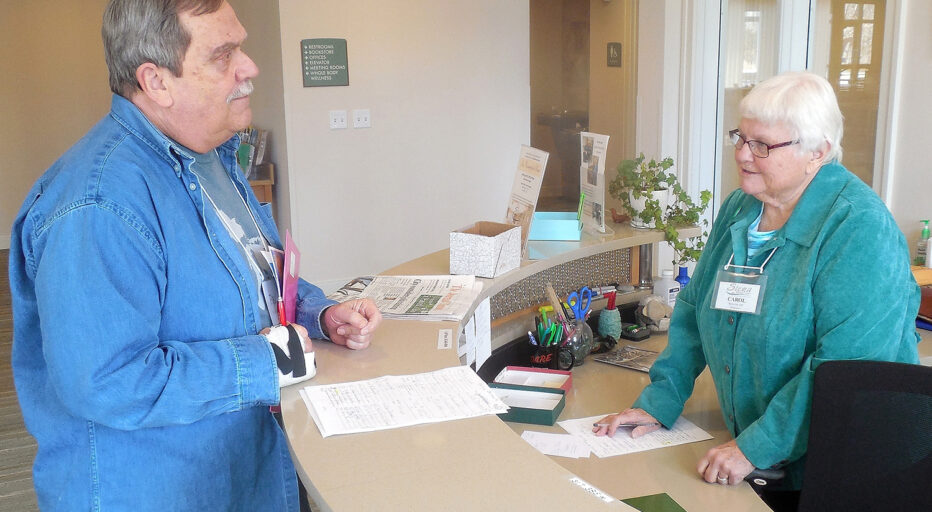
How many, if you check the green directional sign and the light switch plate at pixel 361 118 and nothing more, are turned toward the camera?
2

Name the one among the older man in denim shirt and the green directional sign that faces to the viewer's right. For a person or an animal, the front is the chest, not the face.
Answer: the older man in denim shirt

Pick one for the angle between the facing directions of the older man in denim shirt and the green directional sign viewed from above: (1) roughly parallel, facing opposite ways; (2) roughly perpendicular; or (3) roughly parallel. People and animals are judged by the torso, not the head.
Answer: roughly perpendicular

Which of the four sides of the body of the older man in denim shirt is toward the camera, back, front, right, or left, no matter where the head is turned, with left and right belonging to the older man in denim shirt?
right

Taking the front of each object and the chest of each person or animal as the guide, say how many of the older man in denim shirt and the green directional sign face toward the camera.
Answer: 1

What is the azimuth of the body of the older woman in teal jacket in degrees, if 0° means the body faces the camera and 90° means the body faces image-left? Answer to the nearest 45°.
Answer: approximately 45°

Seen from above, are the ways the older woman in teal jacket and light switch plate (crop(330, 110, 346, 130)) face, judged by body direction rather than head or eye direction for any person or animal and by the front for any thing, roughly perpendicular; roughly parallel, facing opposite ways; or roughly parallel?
roughly perpendicular

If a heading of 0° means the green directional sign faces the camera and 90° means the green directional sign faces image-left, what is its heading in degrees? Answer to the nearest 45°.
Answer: approximately 0°

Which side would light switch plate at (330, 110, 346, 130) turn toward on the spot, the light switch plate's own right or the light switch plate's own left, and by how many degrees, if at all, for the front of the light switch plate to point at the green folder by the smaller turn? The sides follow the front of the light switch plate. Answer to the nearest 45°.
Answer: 0° — it already faces it
